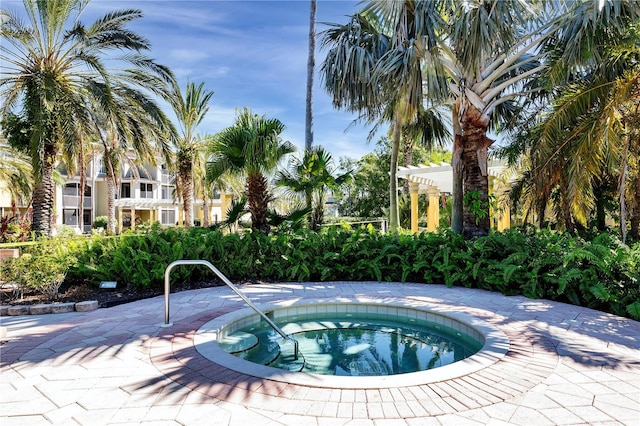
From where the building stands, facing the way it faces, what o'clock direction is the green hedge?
The green hedge is roughly at 12 o'clock from the building.

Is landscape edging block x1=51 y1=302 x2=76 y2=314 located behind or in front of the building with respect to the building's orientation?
in front

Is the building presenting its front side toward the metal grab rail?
yes

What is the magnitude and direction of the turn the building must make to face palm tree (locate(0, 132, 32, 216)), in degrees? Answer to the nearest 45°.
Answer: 0° — it already faces it

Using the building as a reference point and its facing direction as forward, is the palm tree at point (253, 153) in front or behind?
in front

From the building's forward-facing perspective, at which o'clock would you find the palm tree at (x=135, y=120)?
The palm tree is roughly at 12 o'clock from the building.

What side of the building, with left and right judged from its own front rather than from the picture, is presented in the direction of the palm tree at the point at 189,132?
front

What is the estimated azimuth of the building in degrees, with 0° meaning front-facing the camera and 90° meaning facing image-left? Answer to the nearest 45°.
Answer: approximately 0°

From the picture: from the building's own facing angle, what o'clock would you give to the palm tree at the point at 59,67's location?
The palm tree is roughly at 12 o'clock from the building.

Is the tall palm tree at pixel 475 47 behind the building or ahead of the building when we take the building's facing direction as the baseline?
ahead
